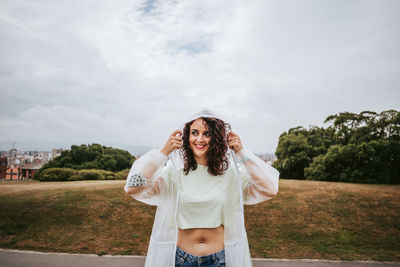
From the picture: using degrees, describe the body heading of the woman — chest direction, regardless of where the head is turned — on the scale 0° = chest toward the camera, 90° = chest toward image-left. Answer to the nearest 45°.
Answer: approximately 0°

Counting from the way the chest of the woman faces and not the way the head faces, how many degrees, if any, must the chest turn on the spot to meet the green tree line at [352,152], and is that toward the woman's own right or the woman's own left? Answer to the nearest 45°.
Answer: approximately 135° to the woman's own left
